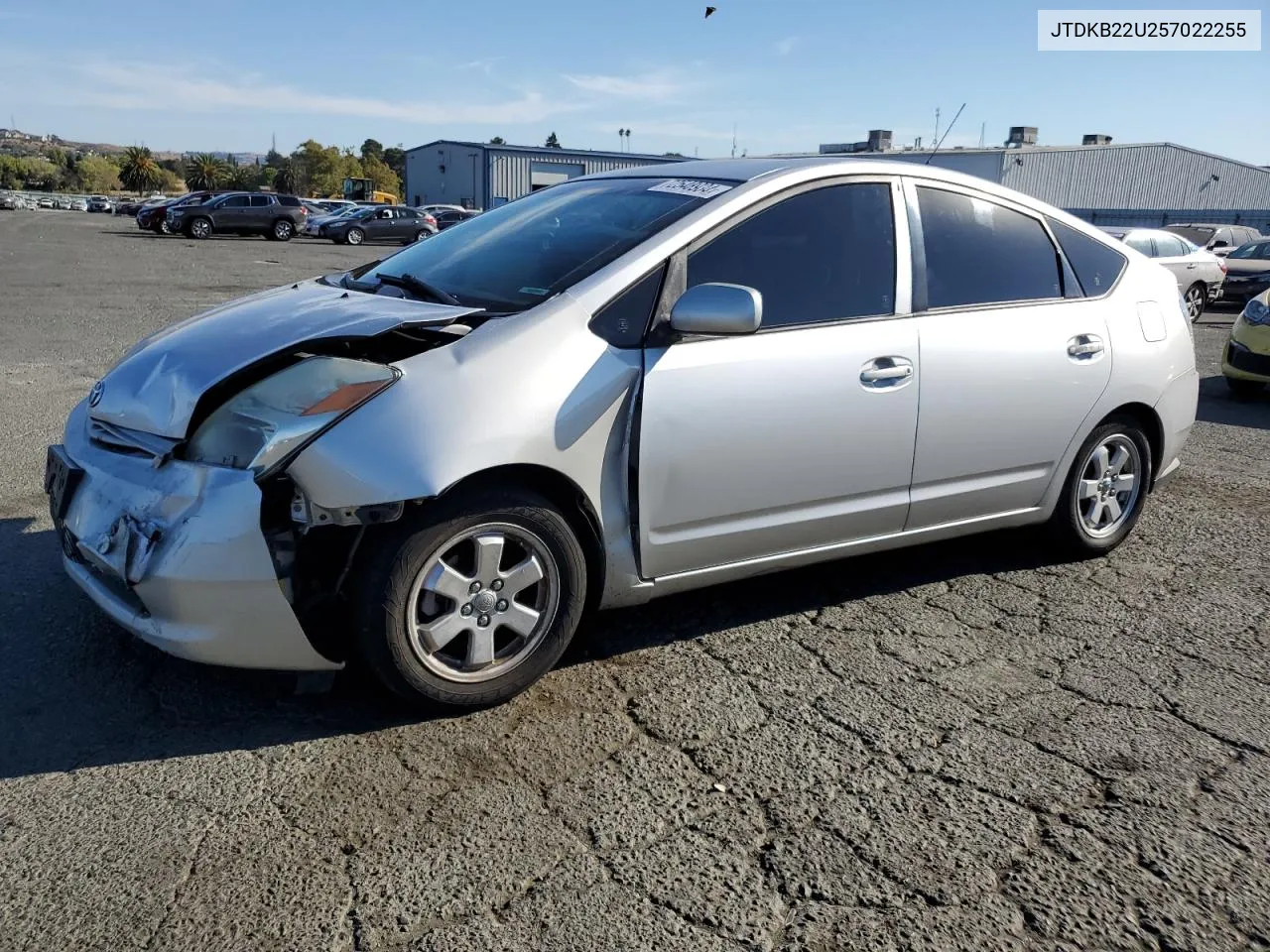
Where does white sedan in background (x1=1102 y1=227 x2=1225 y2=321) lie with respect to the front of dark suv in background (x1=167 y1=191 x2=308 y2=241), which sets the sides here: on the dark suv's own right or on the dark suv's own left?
on the dark suv's own left

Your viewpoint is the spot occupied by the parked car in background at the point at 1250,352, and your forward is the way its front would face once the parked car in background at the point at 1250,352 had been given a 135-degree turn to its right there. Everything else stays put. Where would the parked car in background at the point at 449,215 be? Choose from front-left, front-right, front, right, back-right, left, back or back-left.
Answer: front-left

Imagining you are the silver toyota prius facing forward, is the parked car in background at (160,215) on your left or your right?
on your right

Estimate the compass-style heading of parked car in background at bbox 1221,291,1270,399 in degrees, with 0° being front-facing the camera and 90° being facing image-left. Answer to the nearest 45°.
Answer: approximately 45°

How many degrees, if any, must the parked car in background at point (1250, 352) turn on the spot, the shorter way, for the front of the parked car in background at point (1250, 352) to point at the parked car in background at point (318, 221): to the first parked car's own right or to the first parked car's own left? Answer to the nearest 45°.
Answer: approximately 90° to the first parked car's own right

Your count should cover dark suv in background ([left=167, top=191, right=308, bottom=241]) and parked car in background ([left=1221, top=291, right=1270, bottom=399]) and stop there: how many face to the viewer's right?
0

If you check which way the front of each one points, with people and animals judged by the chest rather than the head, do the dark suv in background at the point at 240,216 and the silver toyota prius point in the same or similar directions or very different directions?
same or similar directions

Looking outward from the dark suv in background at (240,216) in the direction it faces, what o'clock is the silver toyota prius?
The silver toyota prius is roughly at 9 o'clock from the dark suv in background.

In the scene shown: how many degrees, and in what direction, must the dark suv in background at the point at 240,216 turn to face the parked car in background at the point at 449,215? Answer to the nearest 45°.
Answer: approximately 135° to its right

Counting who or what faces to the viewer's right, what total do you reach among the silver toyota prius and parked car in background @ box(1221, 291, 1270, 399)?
0

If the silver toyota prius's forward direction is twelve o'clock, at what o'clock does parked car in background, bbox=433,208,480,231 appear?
The parked car in background is roughly at 4 o'clock from the silver toyota prius.

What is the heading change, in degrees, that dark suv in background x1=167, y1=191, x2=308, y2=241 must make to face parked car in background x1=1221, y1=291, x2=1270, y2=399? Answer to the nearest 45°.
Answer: approximately 90° to its left

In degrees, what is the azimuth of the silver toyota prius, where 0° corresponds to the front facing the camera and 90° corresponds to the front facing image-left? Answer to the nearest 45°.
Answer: approximately 45°

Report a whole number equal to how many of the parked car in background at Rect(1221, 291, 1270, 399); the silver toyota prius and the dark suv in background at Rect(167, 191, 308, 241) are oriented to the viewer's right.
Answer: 0

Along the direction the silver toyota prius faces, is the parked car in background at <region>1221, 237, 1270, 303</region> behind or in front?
behind

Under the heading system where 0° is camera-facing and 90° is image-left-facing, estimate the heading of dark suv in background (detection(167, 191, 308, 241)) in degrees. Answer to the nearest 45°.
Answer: approximately 90°

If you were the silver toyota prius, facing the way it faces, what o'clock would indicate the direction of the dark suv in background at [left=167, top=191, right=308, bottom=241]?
The dark suv in background is roughly at 4 o'clock from the silver toyota prius.
